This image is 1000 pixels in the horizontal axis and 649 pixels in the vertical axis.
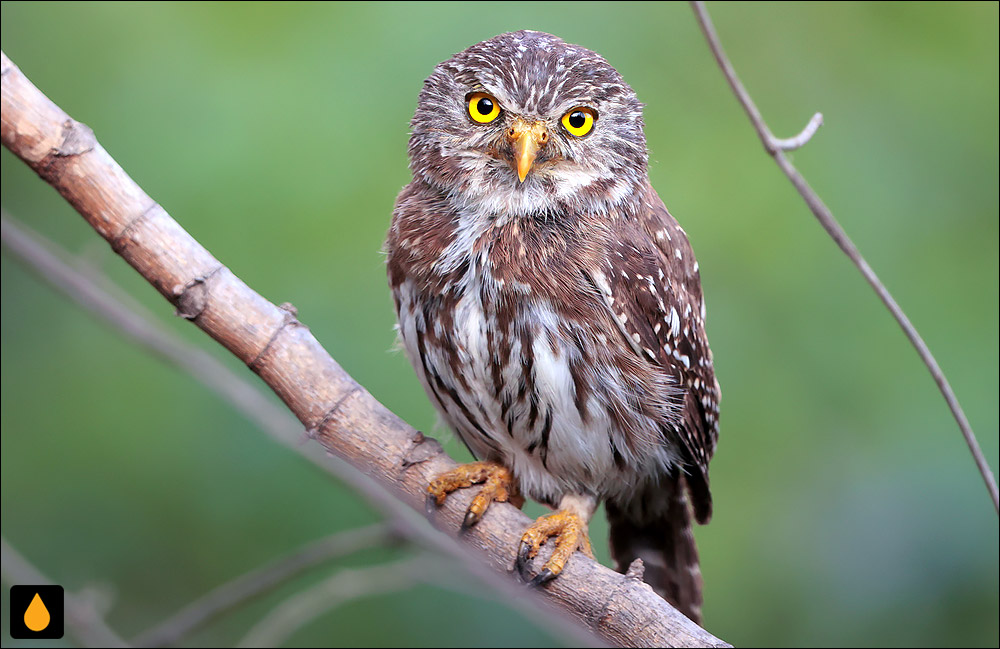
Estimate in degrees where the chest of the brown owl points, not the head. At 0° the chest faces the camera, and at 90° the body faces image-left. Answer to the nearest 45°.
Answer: approximately 45°

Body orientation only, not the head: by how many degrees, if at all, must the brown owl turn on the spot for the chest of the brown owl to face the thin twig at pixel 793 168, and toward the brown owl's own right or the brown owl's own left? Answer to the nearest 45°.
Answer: approximately 90° to the brown owl's own left
